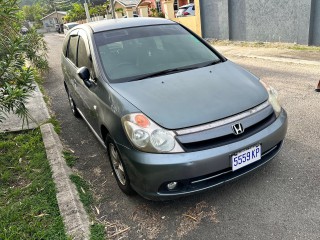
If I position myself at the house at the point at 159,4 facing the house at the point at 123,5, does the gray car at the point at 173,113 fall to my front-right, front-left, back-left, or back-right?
back-left

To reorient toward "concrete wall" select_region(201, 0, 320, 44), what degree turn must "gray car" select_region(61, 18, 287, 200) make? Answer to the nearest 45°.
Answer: approximately 135° to its left

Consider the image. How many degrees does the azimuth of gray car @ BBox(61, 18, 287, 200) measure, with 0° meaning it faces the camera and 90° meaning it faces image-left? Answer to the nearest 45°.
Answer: approximately 315°

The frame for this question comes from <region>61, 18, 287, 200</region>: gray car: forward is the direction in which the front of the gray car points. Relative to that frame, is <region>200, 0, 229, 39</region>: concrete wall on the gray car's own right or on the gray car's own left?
on the gray car's own left

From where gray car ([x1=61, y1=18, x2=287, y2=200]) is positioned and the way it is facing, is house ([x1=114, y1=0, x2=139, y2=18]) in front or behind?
behind

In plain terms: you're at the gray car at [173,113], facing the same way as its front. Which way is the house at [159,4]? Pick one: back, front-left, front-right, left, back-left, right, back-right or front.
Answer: back-left

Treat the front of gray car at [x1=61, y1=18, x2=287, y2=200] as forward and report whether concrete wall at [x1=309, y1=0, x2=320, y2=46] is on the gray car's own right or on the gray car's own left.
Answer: on the gray car's own left
